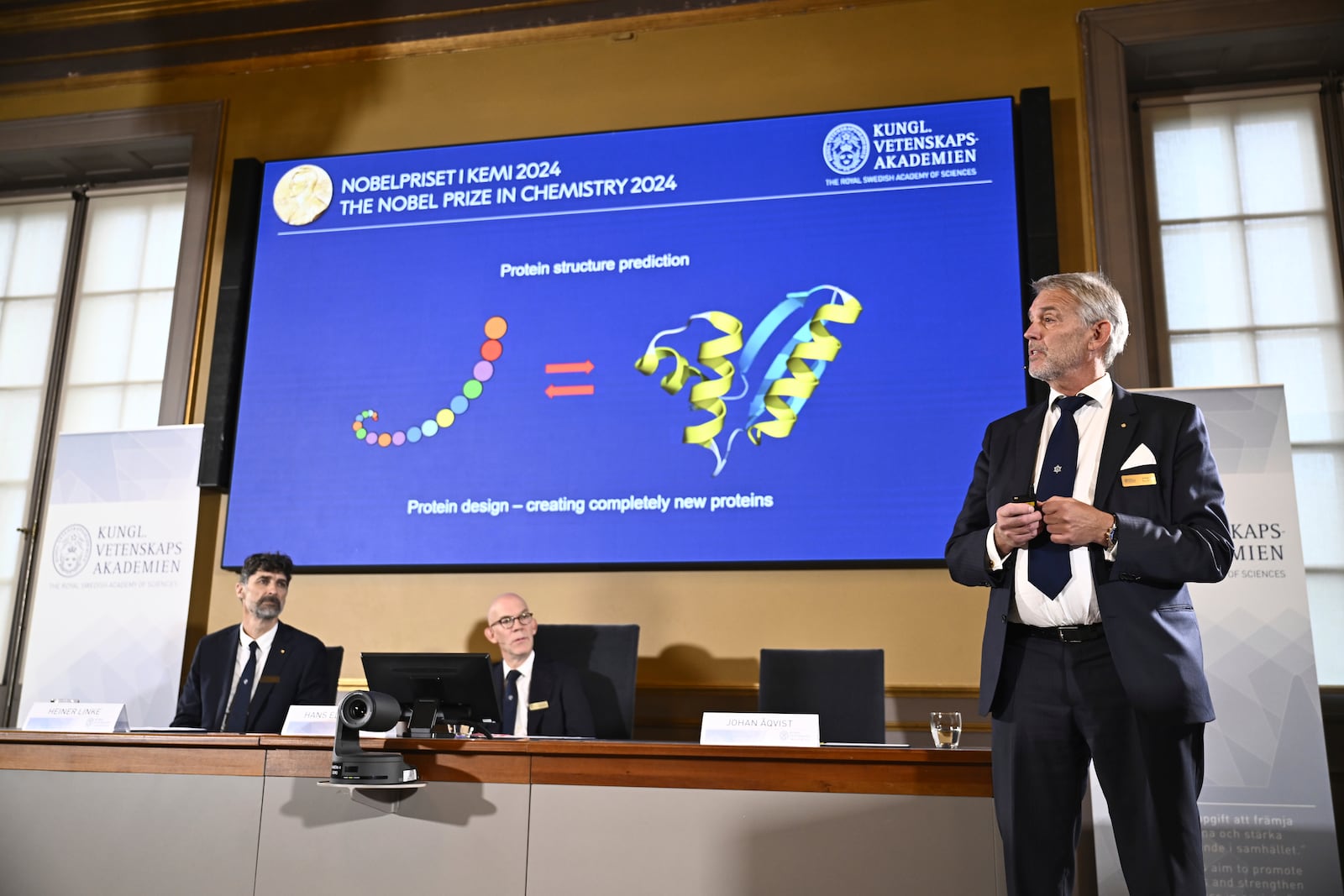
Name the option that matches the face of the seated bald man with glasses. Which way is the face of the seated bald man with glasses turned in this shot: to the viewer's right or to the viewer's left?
to the viewer's right

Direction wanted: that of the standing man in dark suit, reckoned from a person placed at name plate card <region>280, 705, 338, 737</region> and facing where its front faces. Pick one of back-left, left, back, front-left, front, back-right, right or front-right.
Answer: front-left

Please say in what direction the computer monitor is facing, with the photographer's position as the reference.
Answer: facing away from the viewer

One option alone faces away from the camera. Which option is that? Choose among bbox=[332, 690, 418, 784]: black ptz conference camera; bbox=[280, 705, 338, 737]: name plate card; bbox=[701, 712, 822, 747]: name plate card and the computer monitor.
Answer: the computer monitor

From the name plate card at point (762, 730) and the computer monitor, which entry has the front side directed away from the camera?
the computer monitor

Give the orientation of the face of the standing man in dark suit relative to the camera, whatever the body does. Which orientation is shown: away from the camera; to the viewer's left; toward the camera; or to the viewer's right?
to the viewer's left

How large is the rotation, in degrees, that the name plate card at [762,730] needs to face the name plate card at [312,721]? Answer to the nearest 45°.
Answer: approximately 90° to its right

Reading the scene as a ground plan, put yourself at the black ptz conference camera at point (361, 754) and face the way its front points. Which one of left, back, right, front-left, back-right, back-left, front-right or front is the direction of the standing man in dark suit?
left

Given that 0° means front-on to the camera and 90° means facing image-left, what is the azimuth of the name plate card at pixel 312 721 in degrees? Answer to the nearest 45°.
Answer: approximately 0°

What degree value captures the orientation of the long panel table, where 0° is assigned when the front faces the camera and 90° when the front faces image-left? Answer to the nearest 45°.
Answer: approximately 0°

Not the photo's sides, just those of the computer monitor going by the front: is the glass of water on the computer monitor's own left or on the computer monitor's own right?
on the computer monitor's own right

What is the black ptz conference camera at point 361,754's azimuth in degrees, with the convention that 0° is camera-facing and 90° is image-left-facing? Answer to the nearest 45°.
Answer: approximately 45°
